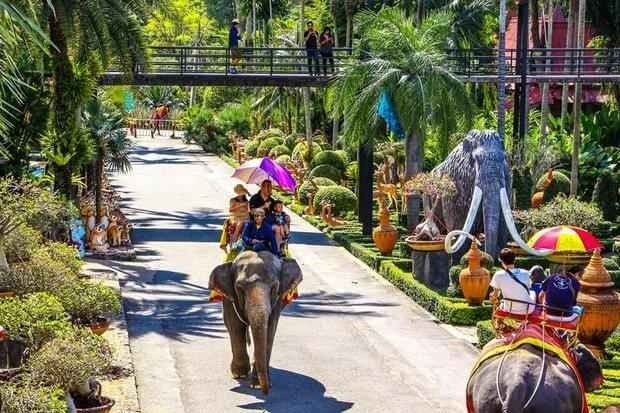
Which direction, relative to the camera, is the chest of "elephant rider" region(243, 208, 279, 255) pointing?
toward the camera

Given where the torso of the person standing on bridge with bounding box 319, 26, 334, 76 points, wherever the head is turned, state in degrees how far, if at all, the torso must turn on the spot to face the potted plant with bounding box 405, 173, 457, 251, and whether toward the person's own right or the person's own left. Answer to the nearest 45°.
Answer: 0° — they already face it

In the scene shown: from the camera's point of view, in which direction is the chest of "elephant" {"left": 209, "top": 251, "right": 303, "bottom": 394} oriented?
toward the camera

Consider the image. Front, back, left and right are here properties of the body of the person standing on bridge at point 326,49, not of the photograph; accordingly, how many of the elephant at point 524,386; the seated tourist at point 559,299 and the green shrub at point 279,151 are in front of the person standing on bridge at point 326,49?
2

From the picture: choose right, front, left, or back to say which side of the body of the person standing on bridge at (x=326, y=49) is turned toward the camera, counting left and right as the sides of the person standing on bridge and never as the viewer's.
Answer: front

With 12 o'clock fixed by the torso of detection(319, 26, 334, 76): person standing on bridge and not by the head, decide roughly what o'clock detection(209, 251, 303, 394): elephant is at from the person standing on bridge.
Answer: The elephant is roughly at 12 o'clock from the person standing on bridge.

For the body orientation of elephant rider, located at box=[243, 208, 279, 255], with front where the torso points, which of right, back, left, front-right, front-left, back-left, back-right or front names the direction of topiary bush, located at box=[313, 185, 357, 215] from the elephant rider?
back

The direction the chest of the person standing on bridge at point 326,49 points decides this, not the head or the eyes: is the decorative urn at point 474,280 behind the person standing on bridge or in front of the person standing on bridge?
in front

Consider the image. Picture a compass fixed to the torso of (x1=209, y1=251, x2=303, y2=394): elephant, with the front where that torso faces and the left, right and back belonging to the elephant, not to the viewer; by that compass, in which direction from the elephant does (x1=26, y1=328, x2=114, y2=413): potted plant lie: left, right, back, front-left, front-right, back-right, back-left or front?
front-right

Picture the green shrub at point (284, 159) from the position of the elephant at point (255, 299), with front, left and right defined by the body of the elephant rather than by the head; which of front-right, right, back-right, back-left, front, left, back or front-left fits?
back
